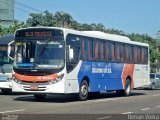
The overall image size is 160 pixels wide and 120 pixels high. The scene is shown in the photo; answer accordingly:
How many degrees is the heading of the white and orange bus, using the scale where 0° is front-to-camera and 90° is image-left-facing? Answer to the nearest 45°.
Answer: approximately 45°
